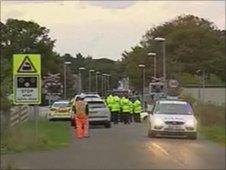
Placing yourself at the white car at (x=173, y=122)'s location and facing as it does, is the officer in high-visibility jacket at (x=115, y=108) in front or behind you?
behind

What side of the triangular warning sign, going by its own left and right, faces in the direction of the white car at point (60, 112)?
back

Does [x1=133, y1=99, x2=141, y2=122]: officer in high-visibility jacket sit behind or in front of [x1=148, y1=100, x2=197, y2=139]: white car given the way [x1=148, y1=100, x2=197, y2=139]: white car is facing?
behind

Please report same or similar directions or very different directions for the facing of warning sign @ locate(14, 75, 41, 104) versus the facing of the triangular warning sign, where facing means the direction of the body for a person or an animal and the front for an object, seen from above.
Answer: same or similar directions

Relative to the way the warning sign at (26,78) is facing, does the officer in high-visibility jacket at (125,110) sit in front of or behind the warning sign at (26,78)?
behind

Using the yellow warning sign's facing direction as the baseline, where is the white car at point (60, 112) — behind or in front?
behind

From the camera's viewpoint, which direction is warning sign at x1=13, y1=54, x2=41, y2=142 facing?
toward the camera

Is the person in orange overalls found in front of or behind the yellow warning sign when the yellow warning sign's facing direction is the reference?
behind
